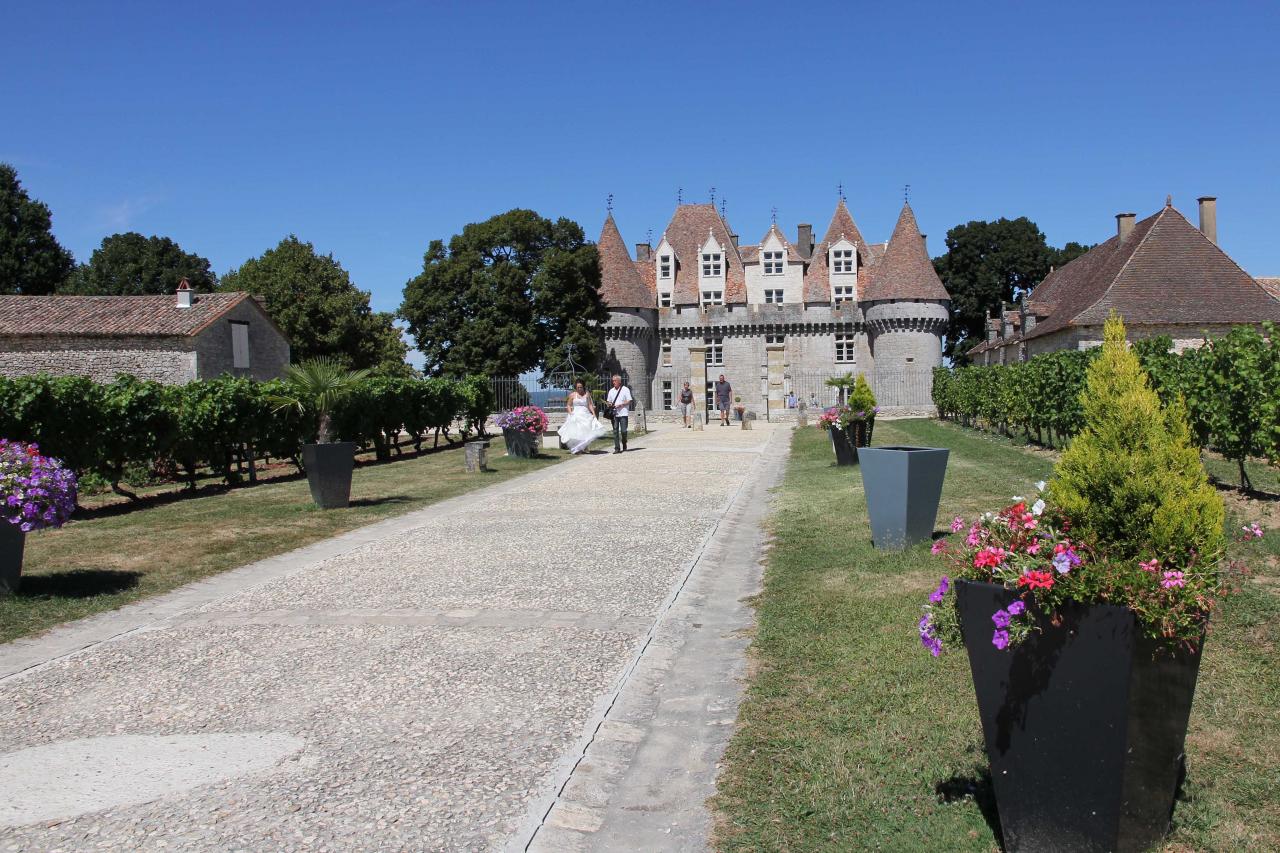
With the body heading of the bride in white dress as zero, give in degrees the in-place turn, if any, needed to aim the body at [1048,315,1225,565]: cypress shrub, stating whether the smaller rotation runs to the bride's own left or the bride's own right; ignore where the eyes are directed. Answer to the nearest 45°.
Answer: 0° — they already face it

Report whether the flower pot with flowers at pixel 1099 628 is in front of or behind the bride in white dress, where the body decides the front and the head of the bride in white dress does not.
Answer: in front

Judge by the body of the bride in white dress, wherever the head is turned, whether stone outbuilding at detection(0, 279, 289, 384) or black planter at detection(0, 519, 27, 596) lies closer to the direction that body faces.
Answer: the black planter

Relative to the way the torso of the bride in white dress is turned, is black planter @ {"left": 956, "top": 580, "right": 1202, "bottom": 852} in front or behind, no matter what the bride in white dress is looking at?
in front

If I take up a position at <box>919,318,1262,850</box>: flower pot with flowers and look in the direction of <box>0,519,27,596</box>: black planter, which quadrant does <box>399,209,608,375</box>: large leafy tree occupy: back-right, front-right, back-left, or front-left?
front-right

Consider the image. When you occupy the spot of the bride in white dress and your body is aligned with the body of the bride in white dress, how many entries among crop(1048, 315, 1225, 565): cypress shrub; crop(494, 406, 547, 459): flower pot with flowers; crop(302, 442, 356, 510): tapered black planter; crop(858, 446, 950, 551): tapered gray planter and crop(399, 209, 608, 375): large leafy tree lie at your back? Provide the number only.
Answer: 1

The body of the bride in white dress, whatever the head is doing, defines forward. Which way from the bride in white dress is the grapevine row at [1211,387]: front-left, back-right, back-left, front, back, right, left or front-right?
front-left

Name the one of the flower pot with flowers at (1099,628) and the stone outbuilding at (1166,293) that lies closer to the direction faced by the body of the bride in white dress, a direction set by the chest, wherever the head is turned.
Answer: the flower pot with flowers

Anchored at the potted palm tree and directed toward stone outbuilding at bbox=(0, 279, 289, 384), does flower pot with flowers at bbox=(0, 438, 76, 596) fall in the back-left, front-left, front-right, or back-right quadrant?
back-left

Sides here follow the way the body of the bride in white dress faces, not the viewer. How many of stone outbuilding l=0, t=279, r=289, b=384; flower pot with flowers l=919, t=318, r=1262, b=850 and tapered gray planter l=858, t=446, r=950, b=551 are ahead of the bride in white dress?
2

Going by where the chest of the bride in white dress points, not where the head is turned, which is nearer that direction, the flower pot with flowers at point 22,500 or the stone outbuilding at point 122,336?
the flower pot with flowers

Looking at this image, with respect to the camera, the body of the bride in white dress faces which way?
toward the camera

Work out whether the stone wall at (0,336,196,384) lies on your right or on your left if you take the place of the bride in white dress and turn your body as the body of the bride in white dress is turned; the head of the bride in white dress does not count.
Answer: on your right

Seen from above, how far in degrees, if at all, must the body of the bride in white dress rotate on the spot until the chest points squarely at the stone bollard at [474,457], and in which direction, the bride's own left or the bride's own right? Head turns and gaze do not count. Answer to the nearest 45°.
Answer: approximately 45° to the bride's own right

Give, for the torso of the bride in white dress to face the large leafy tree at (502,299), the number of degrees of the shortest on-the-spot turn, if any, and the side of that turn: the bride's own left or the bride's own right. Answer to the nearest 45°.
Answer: approximately 180°
